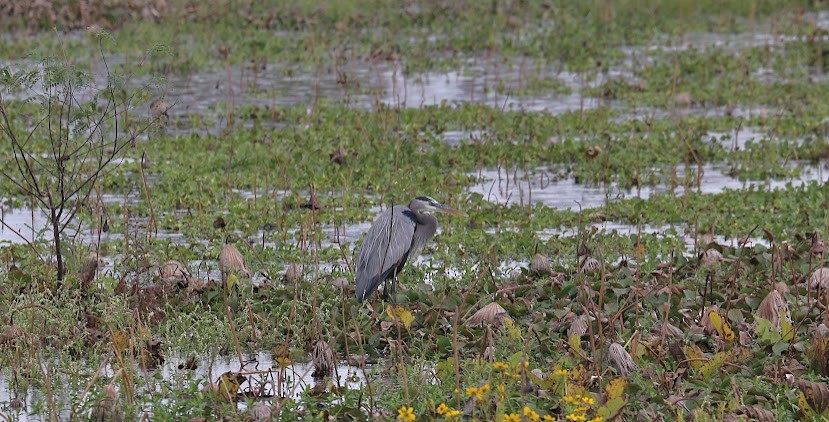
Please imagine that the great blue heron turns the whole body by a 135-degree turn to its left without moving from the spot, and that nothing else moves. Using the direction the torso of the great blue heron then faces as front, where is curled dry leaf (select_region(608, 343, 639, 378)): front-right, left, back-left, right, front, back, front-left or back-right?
back

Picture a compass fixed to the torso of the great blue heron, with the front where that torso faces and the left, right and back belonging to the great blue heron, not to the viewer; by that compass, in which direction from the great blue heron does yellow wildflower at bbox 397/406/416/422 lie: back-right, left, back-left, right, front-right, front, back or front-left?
right

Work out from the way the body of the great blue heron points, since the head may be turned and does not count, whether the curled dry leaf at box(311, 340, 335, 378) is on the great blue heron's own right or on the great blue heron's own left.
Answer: on the great blue heron's own right

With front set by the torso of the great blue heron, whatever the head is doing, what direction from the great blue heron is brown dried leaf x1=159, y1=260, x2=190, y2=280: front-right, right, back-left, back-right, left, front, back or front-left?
back

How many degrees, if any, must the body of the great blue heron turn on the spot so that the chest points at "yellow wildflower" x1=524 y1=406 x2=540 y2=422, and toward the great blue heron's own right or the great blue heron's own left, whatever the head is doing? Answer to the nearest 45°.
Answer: approximately 90° to the great blue heron's own right

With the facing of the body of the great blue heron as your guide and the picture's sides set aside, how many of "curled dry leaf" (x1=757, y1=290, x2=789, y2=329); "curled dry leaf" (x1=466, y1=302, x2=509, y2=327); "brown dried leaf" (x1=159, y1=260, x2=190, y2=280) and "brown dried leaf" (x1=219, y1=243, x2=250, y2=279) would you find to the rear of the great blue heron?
2

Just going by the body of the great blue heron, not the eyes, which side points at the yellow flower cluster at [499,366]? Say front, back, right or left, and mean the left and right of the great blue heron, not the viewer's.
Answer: right

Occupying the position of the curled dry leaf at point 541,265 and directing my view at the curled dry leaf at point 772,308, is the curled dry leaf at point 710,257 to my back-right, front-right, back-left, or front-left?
front-left

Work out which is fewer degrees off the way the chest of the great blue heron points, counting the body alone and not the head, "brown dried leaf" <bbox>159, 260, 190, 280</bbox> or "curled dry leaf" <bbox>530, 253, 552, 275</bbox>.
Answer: the curled dry leaf

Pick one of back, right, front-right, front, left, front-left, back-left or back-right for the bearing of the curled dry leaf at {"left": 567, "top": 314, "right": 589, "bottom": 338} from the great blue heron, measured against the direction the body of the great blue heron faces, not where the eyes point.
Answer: front-right

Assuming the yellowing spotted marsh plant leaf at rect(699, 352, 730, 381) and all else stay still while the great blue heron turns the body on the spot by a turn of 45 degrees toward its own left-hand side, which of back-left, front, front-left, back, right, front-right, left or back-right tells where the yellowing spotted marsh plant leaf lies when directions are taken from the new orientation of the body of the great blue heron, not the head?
right

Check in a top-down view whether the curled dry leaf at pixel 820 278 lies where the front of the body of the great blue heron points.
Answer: yes

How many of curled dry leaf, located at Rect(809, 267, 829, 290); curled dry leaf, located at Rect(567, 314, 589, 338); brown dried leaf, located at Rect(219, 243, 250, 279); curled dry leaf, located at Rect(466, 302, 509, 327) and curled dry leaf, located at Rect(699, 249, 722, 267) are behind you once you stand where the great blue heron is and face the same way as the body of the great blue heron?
1

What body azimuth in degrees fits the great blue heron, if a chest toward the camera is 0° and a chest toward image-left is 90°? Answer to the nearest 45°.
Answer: approximately 270°
